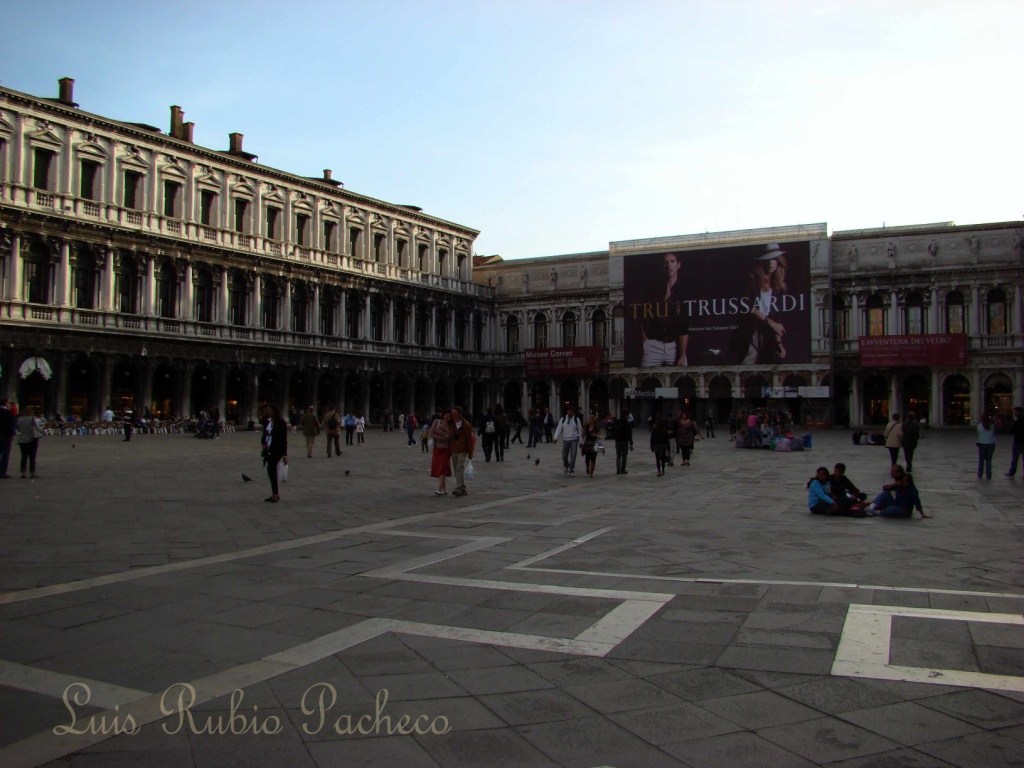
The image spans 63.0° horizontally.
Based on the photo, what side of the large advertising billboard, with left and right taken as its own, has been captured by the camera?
front

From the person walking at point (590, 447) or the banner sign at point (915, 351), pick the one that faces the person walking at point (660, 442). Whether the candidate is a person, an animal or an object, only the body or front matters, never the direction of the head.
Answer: the banner sign

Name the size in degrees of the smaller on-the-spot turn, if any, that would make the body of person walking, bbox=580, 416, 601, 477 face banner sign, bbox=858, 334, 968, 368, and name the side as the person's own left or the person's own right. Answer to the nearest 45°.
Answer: approximately 135° to the person's own left

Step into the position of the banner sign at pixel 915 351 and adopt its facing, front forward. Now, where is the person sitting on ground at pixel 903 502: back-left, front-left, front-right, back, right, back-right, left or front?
front

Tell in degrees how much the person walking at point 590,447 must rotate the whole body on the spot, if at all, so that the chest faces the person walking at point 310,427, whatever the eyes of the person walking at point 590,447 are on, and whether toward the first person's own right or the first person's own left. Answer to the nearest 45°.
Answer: approximately 135° to the first person's own right

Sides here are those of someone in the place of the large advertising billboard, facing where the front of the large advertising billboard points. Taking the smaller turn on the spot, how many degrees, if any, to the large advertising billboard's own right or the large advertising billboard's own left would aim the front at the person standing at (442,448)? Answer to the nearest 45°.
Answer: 0° — it already faces them

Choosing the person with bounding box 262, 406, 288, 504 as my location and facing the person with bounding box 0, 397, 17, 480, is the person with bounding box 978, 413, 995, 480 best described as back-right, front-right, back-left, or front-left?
back-right

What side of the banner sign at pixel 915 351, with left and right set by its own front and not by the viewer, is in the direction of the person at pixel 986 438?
front

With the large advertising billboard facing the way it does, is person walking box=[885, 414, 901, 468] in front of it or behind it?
in front

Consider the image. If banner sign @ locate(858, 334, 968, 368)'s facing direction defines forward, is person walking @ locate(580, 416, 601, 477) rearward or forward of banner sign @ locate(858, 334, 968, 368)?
forward

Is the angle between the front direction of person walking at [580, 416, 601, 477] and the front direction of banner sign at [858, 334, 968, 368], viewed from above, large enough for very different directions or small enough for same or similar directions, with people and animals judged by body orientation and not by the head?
same or similar directions

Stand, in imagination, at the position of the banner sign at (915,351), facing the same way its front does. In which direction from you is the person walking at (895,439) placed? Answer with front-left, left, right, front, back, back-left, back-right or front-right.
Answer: front

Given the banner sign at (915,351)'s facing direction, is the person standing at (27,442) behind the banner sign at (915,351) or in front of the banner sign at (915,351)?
in front

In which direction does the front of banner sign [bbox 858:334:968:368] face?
toward the camera

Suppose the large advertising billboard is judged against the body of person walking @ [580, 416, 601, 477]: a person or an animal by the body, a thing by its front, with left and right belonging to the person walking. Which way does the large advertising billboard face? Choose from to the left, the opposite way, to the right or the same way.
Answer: the same way

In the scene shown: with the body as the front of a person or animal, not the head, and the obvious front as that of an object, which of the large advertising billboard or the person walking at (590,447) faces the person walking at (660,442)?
the large advertising billboard

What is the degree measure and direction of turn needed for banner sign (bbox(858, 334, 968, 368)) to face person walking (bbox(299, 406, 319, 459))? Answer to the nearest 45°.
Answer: approximately 45° to its right
